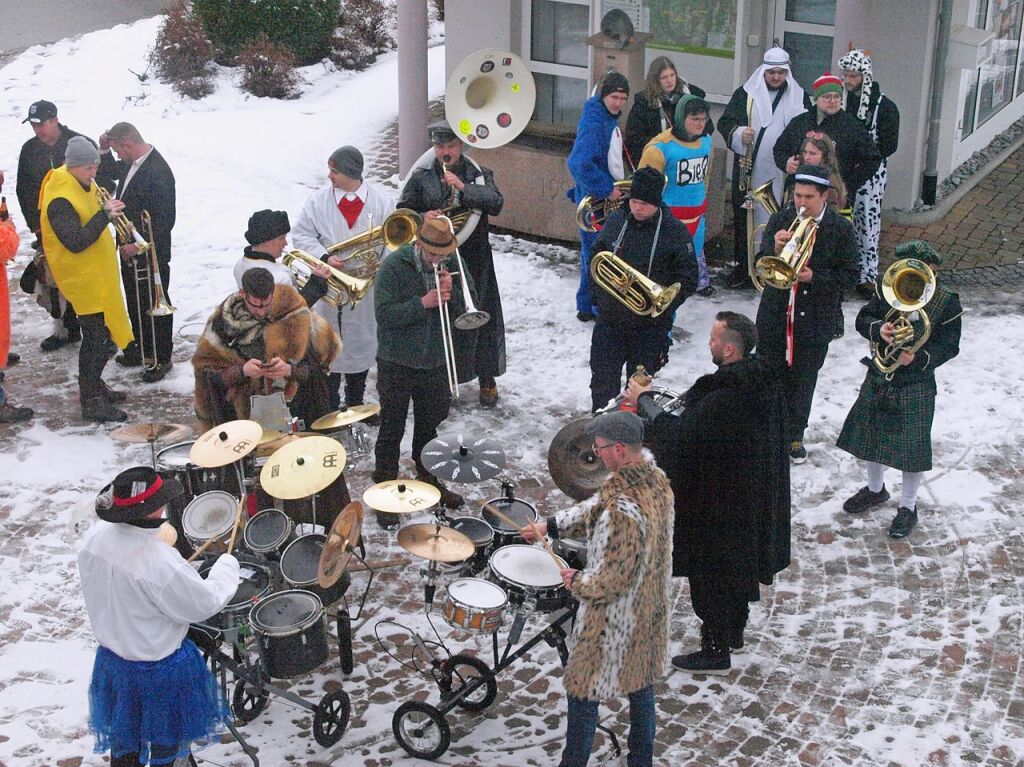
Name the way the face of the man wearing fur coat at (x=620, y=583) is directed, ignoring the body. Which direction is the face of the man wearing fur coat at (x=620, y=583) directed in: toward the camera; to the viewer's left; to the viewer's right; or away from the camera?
to the viewer's left

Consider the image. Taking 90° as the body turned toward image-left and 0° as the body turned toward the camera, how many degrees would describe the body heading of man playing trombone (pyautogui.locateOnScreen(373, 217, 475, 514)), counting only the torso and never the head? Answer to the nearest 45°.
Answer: approximately 315°

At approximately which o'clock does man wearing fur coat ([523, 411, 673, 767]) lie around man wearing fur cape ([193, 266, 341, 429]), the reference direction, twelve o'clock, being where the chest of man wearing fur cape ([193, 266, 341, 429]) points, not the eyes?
man wearing fur coat ([523, 411, 673, 767]) is roughly at 11 o'clock from man wearing fur cape ([193, 266, 341, 429]).

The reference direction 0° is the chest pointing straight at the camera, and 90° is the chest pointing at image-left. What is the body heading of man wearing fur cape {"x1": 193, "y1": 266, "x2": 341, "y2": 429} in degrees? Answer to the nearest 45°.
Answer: approximately 0°

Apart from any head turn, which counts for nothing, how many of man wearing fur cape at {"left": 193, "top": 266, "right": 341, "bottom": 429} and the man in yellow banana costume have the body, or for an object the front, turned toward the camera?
1

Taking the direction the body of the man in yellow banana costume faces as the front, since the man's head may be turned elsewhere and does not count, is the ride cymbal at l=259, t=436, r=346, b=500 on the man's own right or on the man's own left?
on the man's own right

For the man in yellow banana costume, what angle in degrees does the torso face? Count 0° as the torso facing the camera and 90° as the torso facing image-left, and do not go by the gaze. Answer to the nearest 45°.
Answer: approximately 270°
